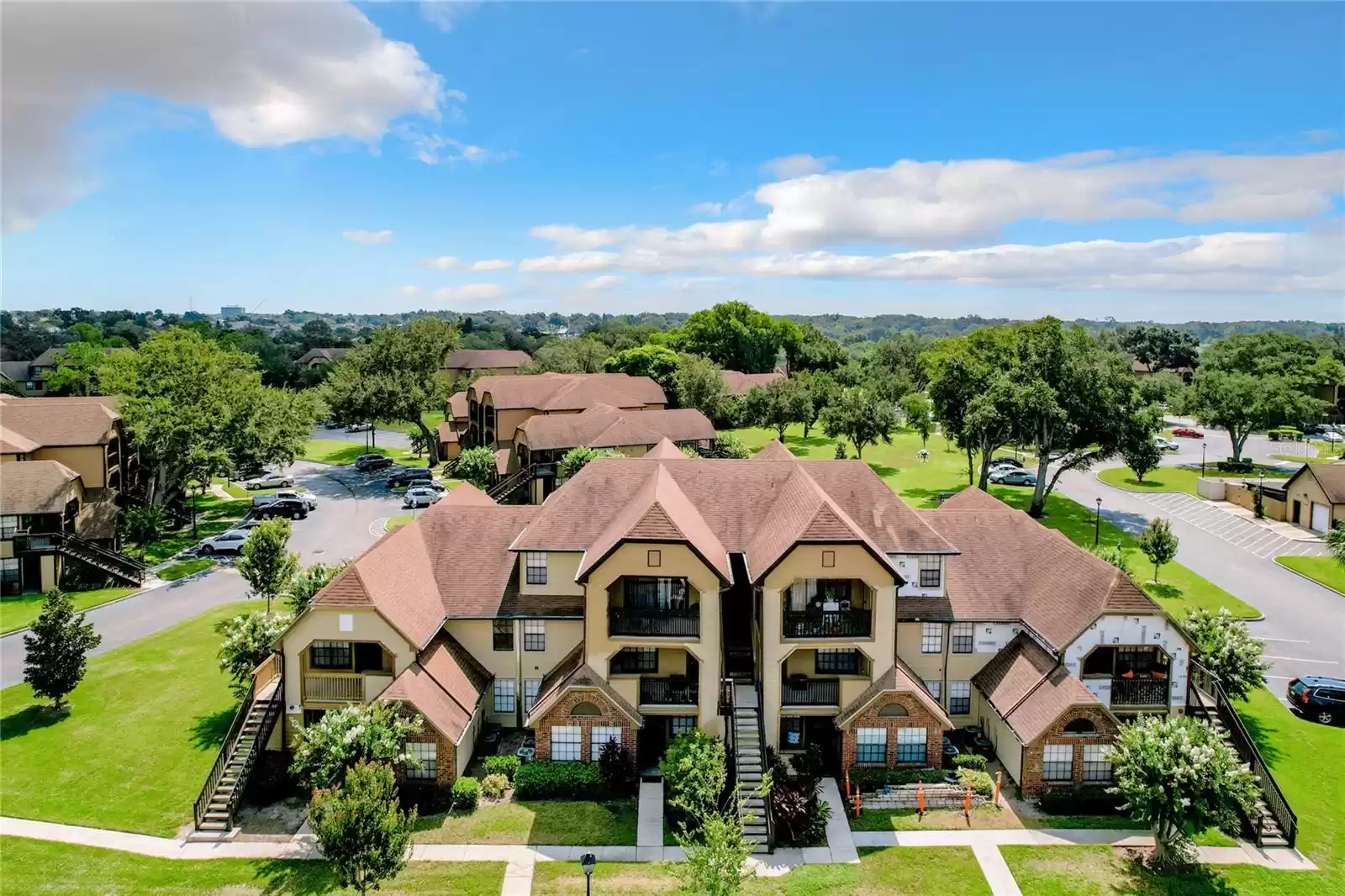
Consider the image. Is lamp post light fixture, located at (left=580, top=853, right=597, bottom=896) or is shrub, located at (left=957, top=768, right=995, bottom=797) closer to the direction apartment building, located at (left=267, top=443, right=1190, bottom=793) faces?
the lamp post light fixture

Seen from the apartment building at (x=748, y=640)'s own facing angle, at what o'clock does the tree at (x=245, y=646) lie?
The tree is roughly at 3 o'clock from the apartment building.

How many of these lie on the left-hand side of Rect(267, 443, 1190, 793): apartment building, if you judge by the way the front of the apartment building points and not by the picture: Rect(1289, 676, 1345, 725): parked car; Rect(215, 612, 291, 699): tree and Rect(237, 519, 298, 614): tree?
1

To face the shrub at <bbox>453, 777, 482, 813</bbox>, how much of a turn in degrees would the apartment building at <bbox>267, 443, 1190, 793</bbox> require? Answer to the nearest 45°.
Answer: approximately 45° to its right

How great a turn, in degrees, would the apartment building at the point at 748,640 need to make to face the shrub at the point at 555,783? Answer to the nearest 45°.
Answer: approximately 45° to its right

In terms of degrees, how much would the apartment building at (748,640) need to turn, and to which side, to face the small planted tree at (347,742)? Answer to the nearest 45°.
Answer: approximately 45° to its right

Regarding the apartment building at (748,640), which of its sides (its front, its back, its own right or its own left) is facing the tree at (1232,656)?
left

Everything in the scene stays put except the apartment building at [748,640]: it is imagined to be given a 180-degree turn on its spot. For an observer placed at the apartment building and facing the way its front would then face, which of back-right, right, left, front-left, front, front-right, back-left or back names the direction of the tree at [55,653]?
left

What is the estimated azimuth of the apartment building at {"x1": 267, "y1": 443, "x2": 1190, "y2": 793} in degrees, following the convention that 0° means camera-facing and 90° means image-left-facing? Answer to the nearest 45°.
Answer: approximately 0°
